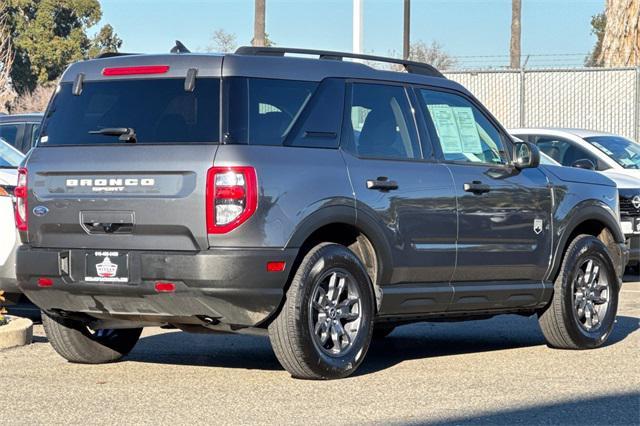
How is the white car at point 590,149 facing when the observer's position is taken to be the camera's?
facing the viewer and to the right of the viewer

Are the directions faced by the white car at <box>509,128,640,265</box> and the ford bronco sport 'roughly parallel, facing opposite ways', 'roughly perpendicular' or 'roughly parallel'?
roughly perpendicular

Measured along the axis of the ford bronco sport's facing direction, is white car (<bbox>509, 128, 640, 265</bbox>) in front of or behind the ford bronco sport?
in front

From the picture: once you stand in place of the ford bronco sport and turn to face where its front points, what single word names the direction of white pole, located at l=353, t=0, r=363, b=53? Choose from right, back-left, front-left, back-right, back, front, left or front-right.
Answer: front-left

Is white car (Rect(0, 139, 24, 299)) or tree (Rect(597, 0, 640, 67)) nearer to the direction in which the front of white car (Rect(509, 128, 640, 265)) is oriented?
the white car

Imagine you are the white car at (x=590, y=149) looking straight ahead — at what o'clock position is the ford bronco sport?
The ford bronco sport is roughly at 2 o'clock from the white car.

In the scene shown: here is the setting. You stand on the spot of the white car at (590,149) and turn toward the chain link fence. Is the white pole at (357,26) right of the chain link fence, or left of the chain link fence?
left

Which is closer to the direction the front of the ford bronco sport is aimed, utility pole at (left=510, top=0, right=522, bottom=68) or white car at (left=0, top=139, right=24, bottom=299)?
the utility pole

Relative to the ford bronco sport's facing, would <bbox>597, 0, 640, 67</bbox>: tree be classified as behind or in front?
in front

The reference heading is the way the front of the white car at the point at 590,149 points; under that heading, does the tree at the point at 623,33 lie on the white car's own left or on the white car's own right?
on the white car's own left

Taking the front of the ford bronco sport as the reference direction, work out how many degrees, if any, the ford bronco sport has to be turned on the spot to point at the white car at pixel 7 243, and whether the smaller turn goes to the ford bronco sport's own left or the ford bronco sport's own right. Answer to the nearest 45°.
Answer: approximately 90° to the ford bronco sport's own left

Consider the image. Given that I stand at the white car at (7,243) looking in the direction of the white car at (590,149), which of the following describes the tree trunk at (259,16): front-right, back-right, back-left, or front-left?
front-left

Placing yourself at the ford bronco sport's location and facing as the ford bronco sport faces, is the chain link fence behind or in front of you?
in front

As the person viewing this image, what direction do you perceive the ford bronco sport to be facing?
facing away from the viewer and to the right of the viewer

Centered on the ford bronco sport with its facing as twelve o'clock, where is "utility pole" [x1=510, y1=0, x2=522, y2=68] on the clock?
The utility pole is roughly at 11 o'clock from the ford bronco sport.

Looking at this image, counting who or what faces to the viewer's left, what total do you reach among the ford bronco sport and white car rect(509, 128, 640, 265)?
0

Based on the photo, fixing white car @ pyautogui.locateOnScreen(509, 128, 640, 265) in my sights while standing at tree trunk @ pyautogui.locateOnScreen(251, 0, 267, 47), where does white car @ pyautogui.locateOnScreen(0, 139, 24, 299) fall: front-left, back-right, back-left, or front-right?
front-right

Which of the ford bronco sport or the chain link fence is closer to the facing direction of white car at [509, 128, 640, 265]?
the ford bronco sport

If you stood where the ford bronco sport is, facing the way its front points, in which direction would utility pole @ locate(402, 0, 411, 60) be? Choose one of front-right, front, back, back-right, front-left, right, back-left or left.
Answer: front-left

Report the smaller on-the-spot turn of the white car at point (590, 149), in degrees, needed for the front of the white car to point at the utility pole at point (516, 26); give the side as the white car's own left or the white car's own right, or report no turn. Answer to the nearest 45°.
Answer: approximately 135° to the white car's own left
